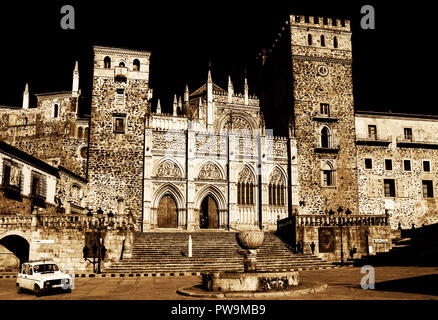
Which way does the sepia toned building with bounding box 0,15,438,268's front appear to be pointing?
toward the camera

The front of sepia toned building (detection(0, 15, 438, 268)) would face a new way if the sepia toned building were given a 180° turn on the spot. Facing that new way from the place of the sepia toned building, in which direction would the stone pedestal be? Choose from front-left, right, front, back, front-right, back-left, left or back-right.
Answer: back
